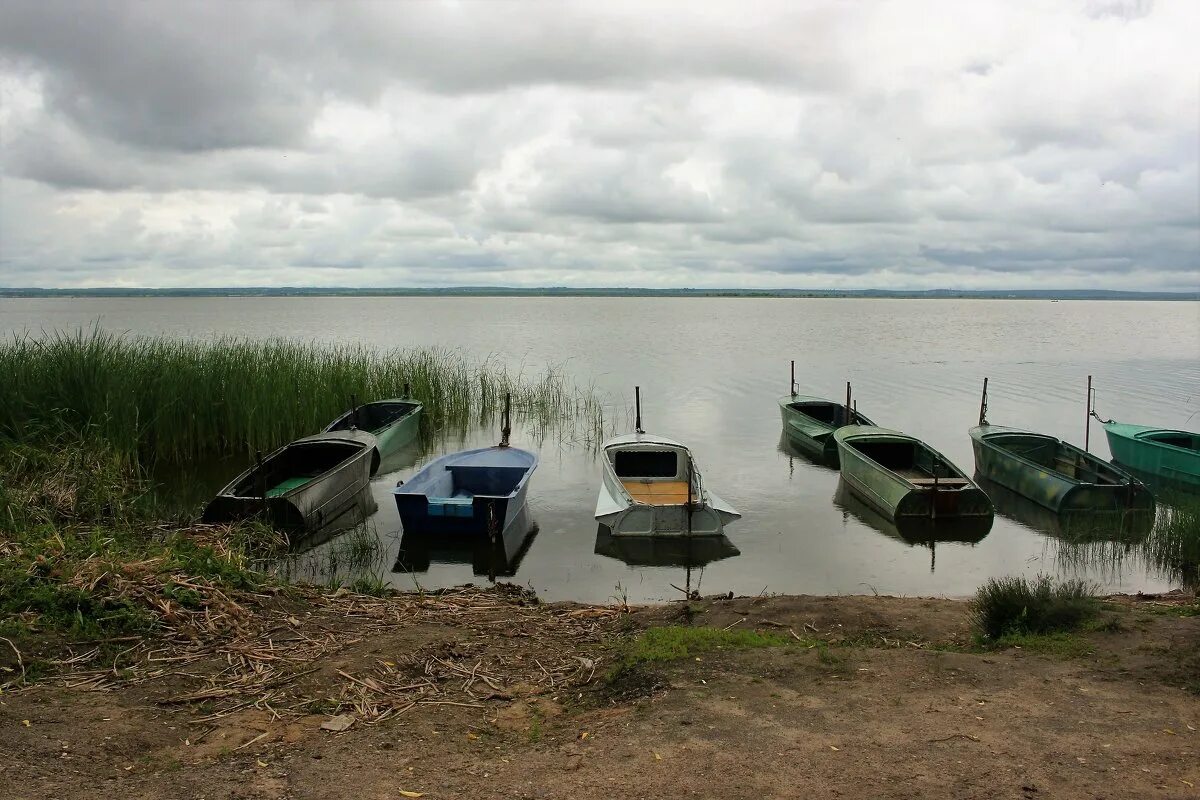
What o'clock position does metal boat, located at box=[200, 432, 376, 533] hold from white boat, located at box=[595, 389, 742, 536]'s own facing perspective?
The metal boat is roughly at 9 o'clock from the white boat.

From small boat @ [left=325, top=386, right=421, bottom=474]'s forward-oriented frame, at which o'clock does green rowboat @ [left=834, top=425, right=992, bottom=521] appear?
The green rowboat is roughly at 3 o'clock from the small boat.

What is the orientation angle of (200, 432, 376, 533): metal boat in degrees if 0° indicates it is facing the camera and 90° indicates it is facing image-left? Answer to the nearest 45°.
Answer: approximately 225°

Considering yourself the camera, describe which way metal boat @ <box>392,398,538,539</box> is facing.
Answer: facing away from the viewer and to the right of the viewer

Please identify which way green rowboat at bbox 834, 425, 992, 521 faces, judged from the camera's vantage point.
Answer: facing away from the viewer and to the left of the viewer

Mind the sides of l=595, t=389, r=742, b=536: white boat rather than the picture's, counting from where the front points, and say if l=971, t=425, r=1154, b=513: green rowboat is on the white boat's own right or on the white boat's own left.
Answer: on the white boat's own right

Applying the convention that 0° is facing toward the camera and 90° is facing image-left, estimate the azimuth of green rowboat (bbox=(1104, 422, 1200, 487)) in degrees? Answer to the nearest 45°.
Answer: approximately 135°

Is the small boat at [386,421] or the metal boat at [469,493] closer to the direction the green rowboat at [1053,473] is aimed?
the small boat

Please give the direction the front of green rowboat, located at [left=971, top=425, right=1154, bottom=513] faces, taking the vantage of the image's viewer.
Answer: facing away from the viewer and to the left of the viewer

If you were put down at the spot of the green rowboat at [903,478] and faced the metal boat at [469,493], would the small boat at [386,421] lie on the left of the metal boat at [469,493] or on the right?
right

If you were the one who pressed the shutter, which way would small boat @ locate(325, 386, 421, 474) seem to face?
facing away from the viewer and to the right of the viewer

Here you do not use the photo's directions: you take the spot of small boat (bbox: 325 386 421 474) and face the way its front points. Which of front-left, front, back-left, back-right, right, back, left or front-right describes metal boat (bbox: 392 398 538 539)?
back-right

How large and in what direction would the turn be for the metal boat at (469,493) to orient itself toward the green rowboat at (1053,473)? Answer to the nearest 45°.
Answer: approximately 45° to its right

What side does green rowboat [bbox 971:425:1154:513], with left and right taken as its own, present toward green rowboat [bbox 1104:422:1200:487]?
right
